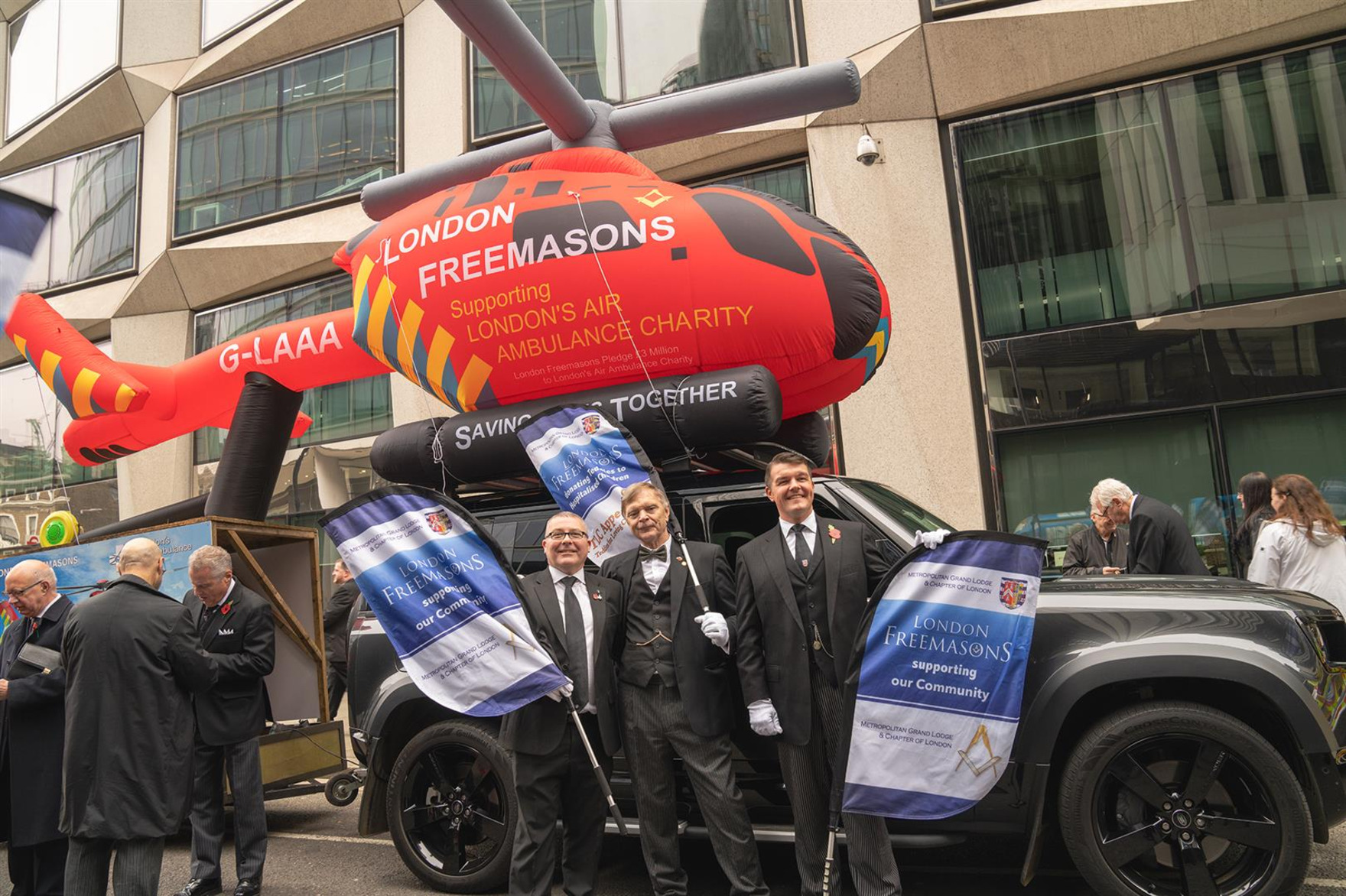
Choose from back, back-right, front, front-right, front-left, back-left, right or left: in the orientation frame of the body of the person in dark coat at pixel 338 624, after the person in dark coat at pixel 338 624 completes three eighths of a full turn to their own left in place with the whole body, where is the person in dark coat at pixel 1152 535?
front

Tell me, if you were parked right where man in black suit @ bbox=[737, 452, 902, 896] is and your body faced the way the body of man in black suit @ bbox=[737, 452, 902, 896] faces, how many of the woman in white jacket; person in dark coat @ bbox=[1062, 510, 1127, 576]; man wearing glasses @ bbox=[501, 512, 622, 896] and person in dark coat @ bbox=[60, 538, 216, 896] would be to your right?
2

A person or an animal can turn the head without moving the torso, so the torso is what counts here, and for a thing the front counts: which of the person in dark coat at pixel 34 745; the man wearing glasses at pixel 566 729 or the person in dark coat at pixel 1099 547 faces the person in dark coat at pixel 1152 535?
the person in dark coat at pixel 1099 547

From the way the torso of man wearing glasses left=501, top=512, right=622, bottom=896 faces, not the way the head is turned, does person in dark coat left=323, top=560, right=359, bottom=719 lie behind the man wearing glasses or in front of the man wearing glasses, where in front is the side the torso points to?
behind

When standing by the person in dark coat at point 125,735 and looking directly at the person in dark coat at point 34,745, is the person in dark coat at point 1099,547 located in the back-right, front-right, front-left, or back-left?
back-right

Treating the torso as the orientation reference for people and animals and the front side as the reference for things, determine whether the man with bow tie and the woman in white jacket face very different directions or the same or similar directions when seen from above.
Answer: very different directions

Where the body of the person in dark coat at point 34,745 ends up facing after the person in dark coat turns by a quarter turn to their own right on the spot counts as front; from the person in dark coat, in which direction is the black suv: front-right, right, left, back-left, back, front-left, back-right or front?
back

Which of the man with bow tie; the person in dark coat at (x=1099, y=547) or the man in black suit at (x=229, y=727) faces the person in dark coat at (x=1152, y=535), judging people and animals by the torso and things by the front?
the person in dark coat at (x=1099, y=547)

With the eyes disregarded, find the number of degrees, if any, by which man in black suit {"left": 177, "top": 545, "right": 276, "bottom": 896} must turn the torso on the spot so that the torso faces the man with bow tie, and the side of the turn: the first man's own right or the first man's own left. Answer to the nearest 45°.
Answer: approximately 90° to the first man's own left
